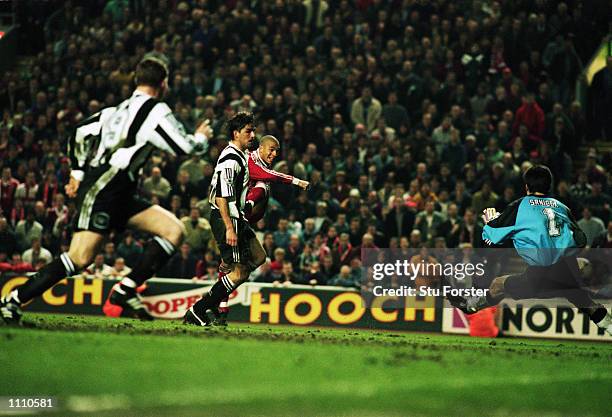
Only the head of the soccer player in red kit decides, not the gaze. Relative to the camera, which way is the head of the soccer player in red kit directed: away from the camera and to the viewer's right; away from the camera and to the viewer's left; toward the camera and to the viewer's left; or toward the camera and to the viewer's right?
toward the camera and to the viewer's right

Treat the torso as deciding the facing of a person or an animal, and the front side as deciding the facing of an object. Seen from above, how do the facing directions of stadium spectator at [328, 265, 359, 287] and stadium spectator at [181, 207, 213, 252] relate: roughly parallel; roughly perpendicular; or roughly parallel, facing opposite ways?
roughly parallel

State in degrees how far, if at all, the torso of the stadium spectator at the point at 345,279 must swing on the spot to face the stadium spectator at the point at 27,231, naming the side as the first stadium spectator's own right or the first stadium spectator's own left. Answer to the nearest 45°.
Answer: approximately 90° to the first stadium spectator's own right

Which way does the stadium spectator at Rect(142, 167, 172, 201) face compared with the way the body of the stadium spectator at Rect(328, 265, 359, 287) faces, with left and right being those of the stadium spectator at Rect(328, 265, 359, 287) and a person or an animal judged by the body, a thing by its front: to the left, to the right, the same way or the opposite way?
the same way

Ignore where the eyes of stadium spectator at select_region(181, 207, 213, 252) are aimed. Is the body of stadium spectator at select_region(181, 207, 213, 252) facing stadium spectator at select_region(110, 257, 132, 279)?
no

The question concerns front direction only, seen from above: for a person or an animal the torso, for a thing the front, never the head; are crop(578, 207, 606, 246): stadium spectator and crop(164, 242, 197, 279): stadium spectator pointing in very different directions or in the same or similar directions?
same or similar directions

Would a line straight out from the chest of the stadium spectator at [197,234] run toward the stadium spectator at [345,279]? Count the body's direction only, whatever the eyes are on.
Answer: no

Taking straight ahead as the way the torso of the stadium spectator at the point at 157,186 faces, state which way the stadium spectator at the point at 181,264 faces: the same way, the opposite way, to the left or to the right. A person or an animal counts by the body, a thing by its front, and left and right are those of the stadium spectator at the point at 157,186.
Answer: the same way

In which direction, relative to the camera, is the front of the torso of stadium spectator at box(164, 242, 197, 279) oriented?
toward the camera

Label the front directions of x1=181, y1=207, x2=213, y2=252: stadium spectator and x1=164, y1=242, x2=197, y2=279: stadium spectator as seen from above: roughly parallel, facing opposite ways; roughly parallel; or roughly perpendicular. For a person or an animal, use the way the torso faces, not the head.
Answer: roughly parallel

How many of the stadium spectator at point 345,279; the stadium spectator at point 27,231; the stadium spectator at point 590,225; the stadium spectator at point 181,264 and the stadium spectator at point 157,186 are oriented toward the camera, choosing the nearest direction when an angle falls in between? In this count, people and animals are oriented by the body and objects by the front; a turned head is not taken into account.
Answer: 5

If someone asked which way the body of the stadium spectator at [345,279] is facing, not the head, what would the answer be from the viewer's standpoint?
toward the camera

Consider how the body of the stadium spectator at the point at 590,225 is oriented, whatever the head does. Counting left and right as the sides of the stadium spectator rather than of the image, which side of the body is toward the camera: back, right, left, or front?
front

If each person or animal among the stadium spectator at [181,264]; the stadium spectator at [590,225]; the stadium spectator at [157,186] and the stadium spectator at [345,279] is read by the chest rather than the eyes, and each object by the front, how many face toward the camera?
4

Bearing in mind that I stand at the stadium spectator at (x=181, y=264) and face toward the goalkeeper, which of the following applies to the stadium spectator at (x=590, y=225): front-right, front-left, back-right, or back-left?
front-left

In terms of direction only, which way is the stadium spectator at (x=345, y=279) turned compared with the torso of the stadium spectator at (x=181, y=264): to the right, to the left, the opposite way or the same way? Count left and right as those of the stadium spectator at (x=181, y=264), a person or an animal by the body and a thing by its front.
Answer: the same way

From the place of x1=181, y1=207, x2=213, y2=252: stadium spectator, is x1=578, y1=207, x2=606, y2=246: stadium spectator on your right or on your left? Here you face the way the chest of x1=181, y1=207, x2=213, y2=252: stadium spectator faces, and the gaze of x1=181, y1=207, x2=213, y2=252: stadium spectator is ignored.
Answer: on your left

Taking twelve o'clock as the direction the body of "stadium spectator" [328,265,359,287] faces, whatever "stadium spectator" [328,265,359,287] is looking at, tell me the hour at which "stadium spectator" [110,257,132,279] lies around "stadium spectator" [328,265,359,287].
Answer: "stadium spectator" [110,257,132,279] is roughly at 3 o'clock from "stadium spectator" [328,265,359,287].

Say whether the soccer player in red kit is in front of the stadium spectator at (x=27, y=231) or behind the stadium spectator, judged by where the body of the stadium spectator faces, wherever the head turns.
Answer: in front

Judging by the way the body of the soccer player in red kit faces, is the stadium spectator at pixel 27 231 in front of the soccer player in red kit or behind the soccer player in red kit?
behind

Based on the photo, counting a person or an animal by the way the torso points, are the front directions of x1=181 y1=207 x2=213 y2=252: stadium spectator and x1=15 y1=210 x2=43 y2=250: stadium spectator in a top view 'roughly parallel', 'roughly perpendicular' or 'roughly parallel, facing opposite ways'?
roughly parallel
